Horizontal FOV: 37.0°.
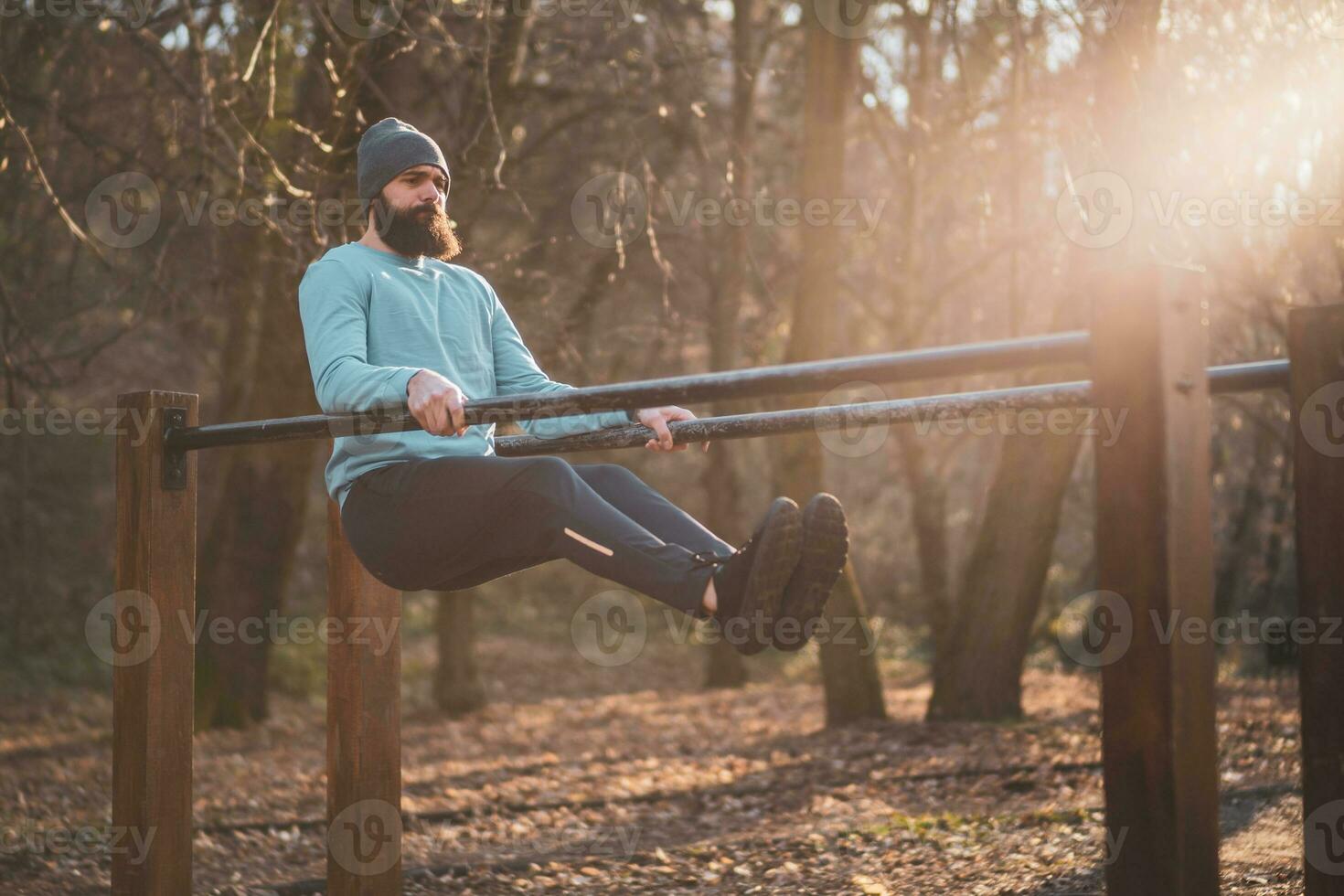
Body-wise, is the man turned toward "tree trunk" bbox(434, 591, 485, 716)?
no

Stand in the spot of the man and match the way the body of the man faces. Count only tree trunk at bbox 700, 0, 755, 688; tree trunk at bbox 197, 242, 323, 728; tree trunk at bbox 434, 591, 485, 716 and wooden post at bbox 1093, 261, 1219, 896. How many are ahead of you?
1

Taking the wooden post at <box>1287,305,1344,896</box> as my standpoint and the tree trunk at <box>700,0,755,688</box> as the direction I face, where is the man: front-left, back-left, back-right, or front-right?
front-left

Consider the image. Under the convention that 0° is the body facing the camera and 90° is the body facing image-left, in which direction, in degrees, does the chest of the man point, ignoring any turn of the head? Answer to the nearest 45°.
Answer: approximately 315°

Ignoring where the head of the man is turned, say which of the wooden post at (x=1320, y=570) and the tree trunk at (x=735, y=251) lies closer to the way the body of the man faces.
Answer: the wooden post

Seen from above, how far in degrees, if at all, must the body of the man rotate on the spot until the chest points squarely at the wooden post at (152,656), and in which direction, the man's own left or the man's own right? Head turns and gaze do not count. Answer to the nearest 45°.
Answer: approximately 180°

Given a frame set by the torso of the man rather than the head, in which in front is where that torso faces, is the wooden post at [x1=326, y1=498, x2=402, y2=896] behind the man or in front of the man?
behind

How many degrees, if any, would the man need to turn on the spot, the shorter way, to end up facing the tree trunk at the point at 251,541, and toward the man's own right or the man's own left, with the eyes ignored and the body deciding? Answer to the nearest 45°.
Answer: approximately 135° to the man's own left

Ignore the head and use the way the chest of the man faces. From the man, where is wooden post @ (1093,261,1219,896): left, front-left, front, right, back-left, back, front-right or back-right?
front

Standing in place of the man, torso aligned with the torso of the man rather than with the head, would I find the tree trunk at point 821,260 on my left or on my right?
on my left

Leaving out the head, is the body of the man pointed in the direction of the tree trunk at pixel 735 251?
no

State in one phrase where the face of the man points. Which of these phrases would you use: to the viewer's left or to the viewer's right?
to the viewer's right

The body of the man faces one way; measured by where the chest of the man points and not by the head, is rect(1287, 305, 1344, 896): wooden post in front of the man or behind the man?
in front
